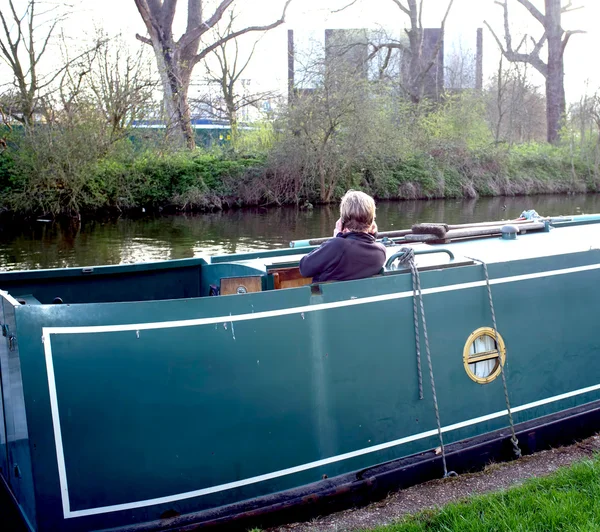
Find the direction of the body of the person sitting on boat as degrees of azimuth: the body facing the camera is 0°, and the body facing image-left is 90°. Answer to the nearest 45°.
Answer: approximately 180°

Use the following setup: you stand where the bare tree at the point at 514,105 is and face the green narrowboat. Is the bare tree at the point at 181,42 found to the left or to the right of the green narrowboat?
right

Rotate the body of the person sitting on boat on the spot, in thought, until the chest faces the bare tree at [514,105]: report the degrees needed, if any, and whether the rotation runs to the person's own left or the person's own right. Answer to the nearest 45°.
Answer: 0° — they already face it

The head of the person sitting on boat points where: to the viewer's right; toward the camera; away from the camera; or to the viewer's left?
away from the camera

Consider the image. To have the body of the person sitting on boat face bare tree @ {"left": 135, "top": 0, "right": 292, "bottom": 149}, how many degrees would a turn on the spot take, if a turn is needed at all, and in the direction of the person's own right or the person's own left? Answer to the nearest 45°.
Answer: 0° — they already face it

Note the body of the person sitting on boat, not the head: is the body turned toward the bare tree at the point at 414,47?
yes
